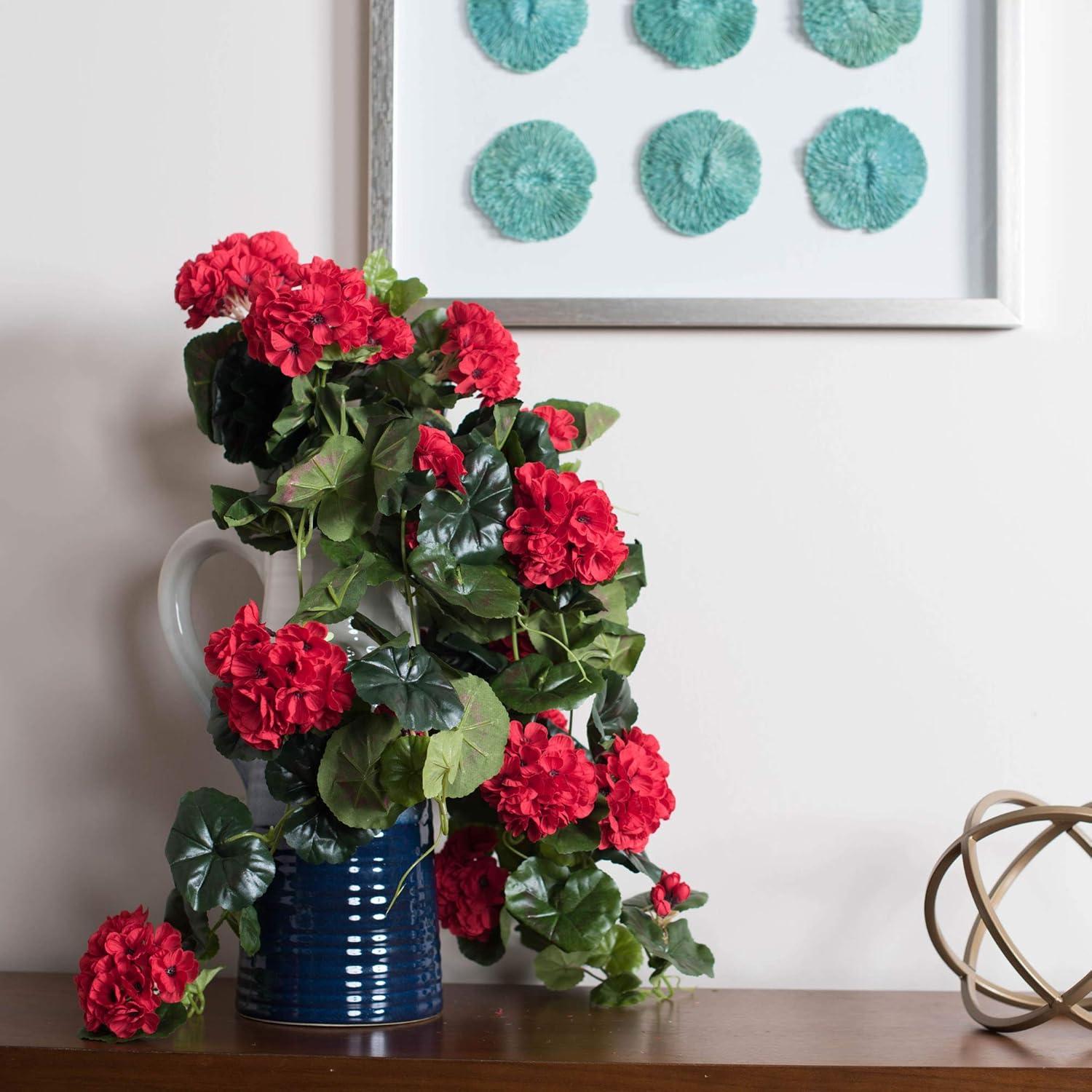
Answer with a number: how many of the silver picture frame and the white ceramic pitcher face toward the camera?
1

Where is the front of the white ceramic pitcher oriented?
to the viewer's right

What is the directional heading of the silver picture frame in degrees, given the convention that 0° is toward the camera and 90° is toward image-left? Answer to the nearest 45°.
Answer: approximately 0°

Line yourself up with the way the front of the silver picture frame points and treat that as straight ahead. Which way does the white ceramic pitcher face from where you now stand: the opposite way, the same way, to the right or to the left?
to the left

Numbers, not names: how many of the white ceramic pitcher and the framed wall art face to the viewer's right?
1
